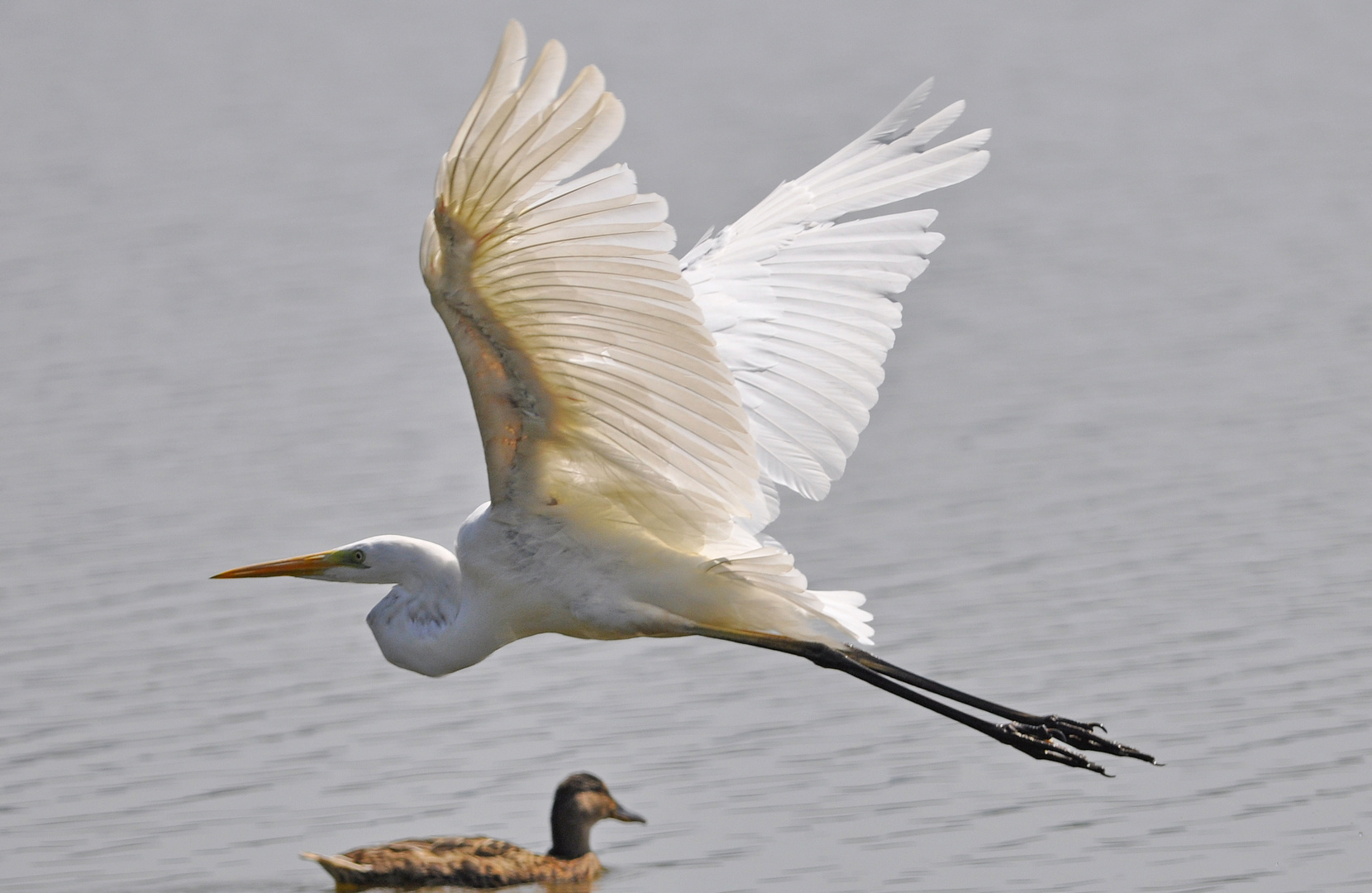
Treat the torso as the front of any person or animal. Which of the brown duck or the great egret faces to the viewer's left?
the great egret

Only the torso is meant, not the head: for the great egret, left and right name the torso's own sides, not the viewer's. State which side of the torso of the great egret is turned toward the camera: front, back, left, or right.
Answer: left

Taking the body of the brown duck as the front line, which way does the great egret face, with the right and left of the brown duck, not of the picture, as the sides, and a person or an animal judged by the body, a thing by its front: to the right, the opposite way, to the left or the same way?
the opposite way

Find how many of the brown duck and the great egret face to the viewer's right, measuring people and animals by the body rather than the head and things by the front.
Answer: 1

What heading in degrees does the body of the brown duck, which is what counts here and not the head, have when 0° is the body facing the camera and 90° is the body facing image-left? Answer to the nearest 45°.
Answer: approximately 270°
